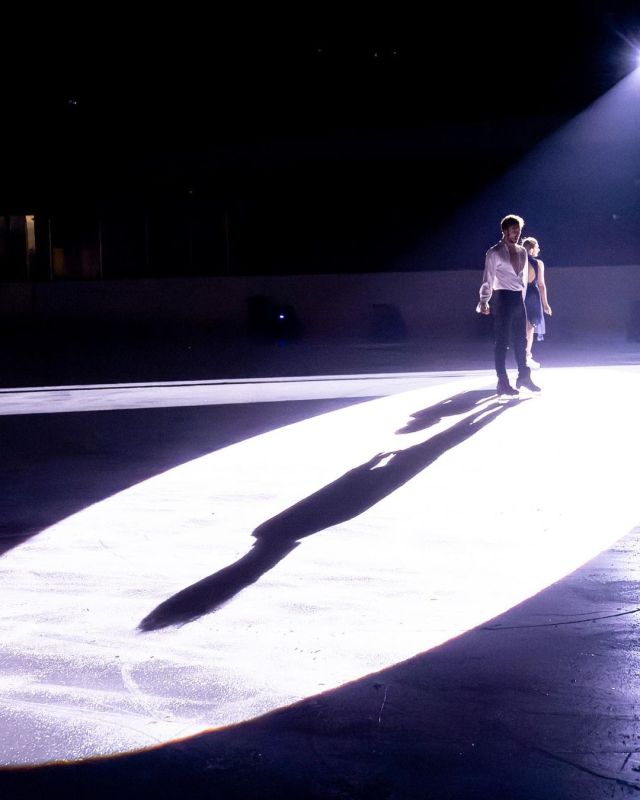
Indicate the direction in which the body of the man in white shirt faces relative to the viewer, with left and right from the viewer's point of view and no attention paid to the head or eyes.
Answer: facing the viewer and to the right of the viewer
